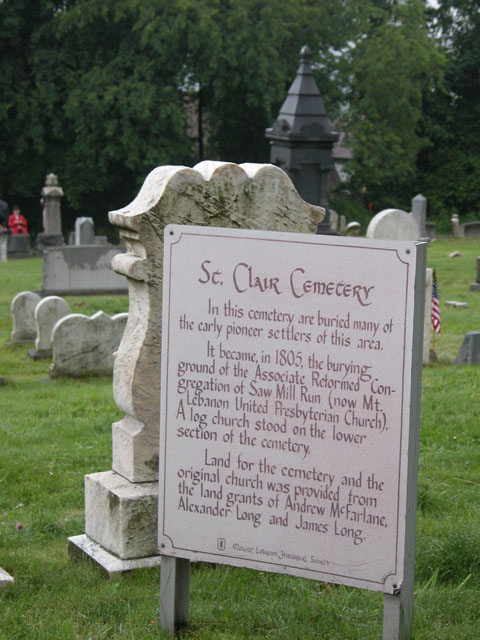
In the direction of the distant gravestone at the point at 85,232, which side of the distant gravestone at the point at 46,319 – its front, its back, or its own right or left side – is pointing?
back

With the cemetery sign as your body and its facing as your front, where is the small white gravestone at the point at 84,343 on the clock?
The small white gravestone is roughly at 4 o'clock from the cemetery sign.

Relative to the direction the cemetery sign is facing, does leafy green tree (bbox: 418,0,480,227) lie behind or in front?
behind

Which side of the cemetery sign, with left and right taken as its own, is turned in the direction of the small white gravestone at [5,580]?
right

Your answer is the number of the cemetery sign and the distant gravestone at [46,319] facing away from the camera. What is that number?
0

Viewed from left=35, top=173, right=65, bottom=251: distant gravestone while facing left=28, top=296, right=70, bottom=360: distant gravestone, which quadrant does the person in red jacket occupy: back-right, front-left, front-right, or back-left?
back-right

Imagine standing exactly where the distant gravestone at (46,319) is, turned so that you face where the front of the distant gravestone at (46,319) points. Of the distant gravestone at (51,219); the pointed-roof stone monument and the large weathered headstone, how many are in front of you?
1

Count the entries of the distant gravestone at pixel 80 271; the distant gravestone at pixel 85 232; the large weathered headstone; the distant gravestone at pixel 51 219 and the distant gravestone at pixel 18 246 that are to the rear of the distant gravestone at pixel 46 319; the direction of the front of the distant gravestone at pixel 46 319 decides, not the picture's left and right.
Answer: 4

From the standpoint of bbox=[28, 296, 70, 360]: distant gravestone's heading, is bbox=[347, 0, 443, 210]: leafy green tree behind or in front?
behind

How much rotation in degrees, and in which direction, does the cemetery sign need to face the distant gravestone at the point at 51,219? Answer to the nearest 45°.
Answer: approximately 135° to its right

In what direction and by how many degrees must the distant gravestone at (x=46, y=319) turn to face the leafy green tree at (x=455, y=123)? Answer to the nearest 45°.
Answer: approximately 135° to its left

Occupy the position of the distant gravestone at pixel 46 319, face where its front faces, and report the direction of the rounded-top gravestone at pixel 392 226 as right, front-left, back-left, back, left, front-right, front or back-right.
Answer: left

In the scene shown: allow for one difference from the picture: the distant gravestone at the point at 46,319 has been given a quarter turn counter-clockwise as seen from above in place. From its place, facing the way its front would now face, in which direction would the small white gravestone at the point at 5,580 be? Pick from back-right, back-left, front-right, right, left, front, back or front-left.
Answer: right

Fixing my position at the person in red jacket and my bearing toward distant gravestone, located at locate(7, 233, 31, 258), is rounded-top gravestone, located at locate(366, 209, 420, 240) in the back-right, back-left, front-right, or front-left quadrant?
front-left

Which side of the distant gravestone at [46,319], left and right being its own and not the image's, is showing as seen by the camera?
front

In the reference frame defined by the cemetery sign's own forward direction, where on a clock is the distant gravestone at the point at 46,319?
The distant gravestone is roughly at 4 o'clock from the cemetery sign.

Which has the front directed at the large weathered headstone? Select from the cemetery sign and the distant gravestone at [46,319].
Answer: the distant gravestone

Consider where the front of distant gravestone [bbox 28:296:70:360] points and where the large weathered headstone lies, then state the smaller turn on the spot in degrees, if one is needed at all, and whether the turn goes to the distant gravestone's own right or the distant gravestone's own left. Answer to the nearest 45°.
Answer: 0° — it already faces it

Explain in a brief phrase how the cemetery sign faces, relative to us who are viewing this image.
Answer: facing the viewer and to the left of the viewer
